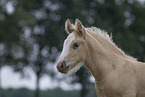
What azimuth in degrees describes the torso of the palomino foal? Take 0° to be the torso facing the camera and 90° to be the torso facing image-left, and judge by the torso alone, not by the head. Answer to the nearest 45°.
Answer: approximately 90°
